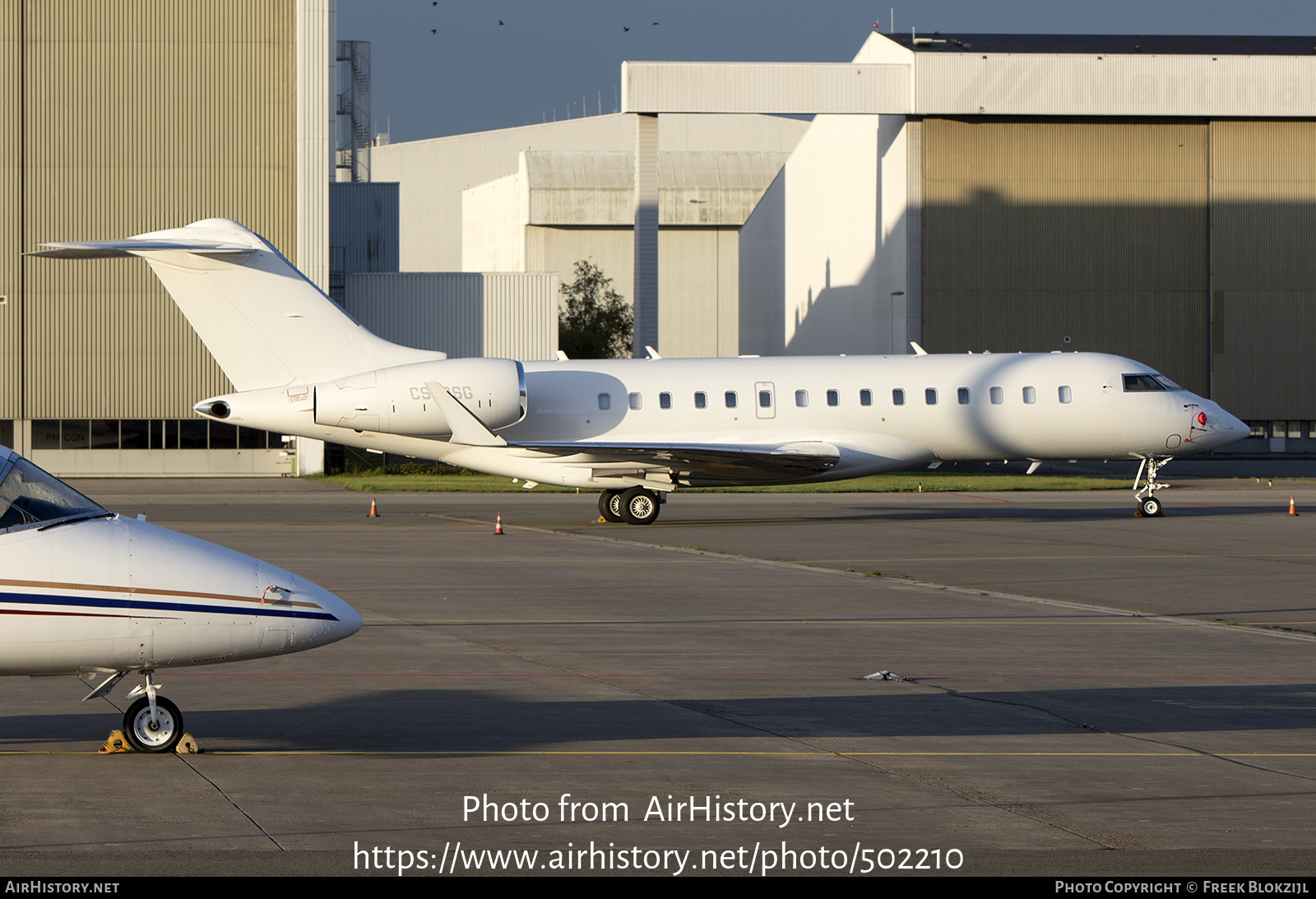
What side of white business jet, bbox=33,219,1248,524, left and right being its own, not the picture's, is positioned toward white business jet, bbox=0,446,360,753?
right

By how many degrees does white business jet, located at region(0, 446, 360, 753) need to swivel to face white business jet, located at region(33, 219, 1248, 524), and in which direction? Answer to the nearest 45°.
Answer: approximately 45° to its left

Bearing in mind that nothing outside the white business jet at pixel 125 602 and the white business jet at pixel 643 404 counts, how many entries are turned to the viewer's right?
2

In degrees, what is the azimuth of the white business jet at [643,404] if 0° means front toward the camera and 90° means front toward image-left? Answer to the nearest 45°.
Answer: approximately 270°

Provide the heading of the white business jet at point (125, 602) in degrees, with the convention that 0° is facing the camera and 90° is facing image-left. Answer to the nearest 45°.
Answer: approximately 270°
